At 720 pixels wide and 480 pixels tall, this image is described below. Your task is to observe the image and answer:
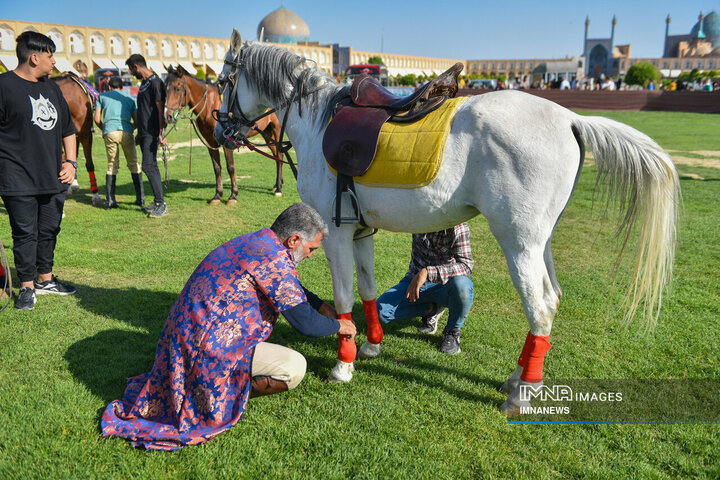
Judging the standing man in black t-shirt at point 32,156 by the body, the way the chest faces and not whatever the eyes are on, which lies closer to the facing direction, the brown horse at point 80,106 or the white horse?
the white horse

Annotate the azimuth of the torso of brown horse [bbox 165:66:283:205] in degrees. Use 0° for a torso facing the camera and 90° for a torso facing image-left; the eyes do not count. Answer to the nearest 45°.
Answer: approximately 45°

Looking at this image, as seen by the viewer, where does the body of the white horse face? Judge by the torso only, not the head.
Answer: to the viewer's left

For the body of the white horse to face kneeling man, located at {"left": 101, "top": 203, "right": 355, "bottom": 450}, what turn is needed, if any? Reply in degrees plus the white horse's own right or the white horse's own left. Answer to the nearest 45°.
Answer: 0° — it already faces them

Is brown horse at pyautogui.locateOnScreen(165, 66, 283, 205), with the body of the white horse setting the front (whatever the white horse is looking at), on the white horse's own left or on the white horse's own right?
on the white horse's own right

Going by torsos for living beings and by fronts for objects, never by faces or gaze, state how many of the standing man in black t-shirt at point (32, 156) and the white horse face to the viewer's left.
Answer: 1

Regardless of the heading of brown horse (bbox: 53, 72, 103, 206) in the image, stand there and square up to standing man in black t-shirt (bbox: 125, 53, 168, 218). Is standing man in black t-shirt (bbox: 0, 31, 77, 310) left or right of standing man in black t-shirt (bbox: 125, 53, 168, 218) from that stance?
right

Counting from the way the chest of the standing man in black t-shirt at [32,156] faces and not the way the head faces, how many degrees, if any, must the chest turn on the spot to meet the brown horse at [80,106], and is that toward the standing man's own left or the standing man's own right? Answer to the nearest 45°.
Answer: approximately 135° to the standing man's own left

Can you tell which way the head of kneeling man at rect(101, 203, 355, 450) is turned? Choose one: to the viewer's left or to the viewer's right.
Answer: to the viewer's right

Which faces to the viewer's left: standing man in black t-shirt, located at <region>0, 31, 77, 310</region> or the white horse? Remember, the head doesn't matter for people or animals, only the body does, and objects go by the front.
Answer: the white horse

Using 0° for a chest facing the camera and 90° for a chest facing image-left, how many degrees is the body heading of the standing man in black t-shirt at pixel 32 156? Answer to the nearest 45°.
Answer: approximately 315°

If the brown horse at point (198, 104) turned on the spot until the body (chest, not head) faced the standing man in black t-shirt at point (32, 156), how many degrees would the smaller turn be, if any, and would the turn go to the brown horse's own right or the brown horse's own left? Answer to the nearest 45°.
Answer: approximately 45° to the brown horse's own left

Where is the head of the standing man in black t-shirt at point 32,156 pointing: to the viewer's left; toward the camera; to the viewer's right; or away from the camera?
to the viewer's right

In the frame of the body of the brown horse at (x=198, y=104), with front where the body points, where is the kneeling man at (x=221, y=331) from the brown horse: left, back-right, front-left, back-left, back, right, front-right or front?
front-left

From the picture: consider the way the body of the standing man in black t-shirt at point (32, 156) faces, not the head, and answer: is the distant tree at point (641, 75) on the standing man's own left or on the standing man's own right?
on the standing man's own left

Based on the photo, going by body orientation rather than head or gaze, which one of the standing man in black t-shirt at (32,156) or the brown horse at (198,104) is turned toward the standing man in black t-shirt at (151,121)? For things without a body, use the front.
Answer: the brown horse
